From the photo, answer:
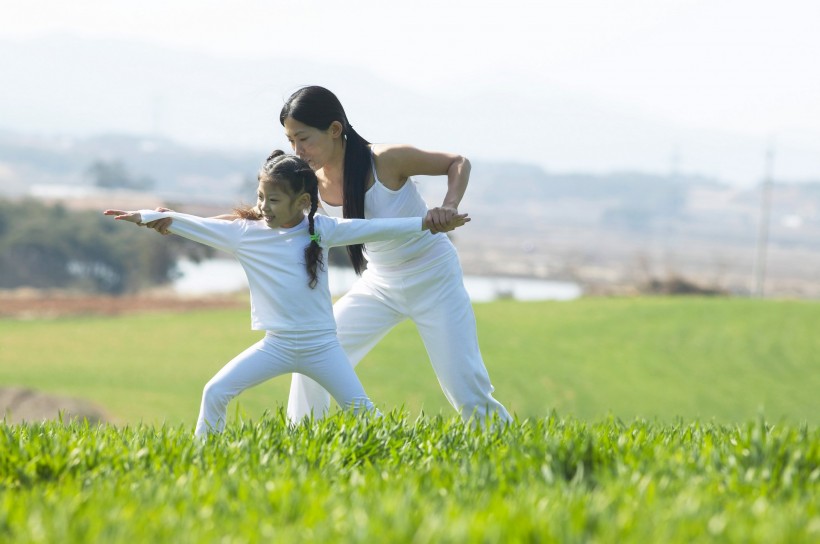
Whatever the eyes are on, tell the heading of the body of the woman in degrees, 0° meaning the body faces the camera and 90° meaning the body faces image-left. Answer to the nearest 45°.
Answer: approximately 45°

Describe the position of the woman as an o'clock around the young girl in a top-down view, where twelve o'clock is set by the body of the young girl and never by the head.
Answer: The woman is roughly at 8 o'clock from the young girl.

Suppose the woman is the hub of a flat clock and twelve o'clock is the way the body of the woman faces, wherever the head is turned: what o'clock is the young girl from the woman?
The young girl is roughly at 12 o'clock from the woman.

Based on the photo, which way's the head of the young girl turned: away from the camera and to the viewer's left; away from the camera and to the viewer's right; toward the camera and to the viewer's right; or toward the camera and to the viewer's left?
toward the camera and to the viewer's left

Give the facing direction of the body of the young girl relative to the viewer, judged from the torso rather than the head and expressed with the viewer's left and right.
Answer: facing the viewer

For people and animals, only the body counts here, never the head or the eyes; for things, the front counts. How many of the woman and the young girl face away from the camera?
0

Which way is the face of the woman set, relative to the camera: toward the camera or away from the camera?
toward the camera
